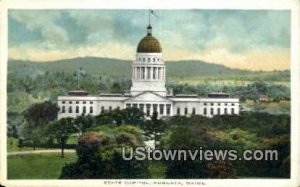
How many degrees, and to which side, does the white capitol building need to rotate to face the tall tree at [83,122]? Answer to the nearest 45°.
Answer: approximately 90° to its right

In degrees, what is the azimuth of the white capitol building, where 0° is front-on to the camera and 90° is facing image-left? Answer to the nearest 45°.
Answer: approximately 0°

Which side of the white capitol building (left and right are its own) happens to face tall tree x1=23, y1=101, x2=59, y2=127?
right
